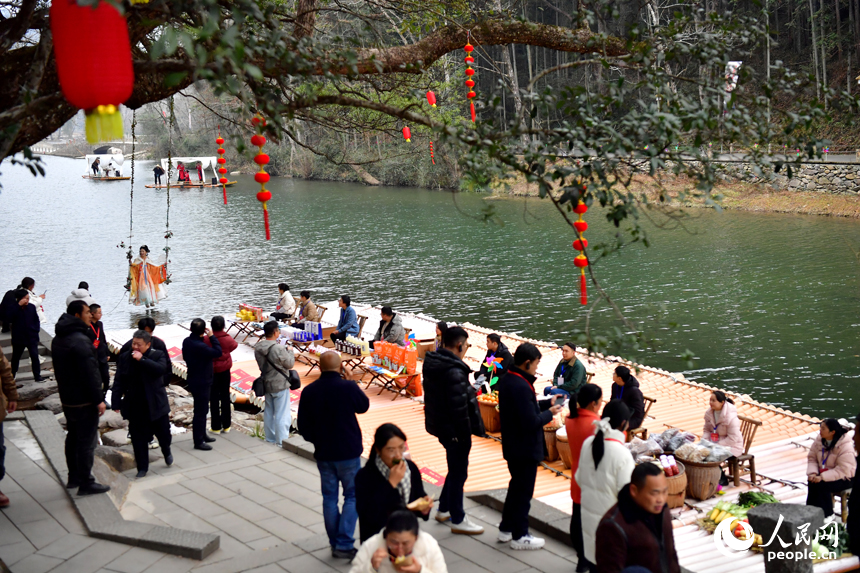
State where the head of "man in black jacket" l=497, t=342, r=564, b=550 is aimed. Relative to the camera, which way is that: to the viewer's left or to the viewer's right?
to the viewer's right

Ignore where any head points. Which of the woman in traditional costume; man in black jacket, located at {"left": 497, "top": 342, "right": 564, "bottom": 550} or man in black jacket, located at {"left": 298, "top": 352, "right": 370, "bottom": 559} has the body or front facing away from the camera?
man in black jacket, located at {"left": 298, "top": 352, "right": 370, "bottom": 559}

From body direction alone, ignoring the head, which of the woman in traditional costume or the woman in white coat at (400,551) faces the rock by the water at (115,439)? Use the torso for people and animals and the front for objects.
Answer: the woman in traditional costume

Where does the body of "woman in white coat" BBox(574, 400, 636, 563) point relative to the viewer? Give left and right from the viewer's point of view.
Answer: facing away from the viewer and to the right of the viewer

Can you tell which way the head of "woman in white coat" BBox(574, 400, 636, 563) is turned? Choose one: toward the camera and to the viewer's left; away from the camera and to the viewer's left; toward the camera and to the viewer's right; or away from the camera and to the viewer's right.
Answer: away from the camera and to the viewer's right

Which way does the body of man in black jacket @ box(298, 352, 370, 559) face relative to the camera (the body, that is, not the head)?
away from the camera

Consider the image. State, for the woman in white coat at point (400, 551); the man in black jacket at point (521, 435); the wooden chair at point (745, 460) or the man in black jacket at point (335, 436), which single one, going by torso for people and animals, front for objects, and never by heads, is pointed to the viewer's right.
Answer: the man in black jacket at point (521, 435)

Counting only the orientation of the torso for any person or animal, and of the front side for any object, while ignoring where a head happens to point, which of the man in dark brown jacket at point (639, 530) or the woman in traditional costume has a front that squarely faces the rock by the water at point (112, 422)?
the woman in traditional costume

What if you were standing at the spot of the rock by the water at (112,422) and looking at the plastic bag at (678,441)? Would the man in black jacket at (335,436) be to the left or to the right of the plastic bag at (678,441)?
right

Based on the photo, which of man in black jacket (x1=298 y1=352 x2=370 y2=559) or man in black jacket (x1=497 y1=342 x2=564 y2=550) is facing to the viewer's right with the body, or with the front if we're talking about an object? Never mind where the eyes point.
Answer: man in black jacket (x1=497 y1=342 x2=564 y2=550)

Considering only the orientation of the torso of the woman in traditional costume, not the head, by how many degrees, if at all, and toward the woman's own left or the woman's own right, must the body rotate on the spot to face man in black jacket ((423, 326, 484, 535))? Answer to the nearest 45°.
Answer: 0° — they already face them

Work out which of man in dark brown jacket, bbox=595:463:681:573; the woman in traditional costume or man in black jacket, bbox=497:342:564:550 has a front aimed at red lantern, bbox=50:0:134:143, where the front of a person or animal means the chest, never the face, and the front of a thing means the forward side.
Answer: the woman in traditional costume

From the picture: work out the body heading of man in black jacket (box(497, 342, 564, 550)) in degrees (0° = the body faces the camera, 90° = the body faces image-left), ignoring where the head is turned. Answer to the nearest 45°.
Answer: approximately 270°

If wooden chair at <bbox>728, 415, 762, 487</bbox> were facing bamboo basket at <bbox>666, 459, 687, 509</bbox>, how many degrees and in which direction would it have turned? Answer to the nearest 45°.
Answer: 0° — it already faces it

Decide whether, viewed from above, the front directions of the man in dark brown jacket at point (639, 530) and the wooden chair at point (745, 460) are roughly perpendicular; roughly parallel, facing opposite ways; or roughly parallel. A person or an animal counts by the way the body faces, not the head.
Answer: roughly perpendicular
